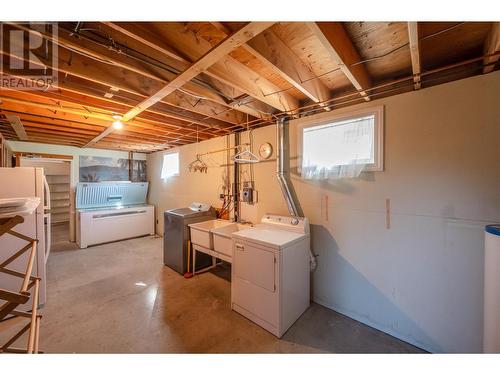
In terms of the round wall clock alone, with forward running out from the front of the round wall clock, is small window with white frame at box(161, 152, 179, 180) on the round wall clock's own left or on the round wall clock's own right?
on the round wall clock's own right

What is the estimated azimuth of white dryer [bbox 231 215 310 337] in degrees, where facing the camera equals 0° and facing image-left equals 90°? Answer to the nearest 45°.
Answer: approximately 45°

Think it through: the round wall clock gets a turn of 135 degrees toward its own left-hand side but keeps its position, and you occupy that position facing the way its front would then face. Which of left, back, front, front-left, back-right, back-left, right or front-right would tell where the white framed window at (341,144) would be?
front-right

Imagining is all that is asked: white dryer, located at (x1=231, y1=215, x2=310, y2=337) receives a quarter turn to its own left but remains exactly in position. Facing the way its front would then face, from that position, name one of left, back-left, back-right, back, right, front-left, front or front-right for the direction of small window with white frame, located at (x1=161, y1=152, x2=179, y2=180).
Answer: back

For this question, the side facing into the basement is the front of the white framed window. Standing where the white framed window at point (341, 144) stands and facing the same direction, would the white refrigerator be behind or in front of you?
in front

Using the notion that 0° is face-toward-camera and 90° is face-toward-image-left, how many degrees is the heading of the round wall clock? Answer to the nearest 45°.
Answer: approximately 45°

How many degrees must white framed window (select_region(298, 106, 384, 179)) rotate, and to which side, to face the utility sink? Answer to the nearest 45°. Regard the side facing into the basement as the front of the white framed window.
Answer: approximately 45° to its right

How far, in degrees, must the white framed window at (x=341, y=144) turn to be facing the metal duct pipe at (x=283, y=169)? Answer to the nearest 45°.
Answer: approximately 45° to its right

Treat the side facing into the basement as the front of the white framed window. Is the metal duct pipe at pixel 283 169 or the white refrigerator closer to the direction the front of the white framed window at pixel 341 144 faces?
the white refrigerator

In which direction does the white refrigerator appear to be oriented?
to the viewer's right

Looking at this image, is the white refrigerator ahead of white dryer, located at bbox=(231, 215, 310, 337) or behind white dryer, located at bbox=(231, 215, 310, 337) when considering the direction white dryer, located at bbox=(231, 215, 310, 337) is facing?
ahead
